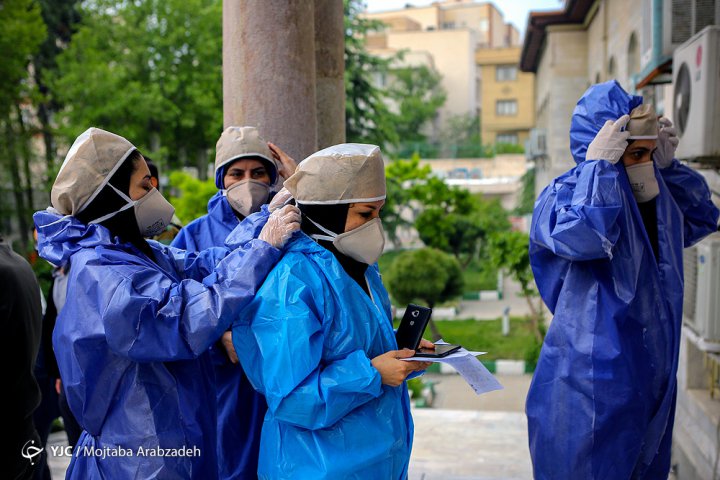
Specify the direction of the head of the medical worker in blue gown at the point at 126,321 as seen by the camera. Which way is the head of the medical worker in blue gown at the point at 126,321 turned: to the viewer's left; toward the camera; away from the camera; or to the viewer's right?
to the viewer's right

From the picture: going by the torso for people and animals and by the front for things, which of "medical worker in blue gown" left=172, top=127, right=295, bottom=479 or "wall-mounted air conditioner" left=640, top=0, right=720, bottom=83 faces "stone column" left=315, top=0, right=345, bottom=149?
the wall-mounted air conditioner

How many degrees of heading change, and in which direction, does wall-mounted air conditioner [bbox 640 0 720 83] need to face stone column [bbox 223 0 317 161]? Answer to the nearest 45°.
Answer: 0° — it already faces it

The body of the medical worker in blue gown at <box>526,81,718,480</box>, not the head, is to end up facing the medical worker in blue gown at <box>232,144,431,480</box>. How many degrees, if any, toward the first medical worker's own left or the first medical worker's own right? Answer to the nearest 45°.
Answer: approximately 90° to the first medical worker's own right

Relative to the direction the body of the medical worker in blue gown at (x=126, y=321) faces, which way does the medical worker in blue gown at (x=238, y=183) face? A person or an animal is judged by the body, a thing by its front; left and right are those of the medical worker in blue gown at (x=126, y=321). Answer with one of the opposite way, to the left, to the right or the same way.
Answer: to the right

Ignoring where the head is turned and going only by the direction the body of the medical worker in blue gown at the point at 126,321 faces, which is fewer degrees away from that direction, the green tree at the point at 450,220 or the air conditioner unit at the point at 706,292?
the air conditioner unit

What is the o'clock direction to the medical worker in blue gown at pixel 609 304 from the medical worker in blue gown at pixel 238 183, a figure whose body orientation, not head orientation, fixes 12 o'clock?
the medical worker in blue gown at pixel 609 304 is roughly at 10 o'clock from the medical worker in blue gown at pixel 238 183.

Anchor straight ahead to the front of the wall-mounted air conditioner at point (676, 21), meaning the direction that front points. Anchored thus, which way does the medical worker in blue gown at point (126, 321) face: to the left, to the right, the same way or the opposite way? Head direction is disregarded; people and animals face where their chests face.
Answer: the opposite way

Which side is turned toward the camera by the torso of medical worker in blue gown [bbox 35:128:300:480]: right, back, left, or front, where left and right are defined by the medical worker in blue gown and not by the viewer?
right

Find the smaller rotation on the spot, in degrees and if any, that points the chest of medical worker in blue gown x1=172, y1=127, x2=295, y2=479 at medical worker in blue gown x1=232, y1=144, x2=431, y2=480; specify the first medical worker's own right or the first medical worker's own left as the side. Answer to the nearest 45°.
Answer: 0° — they already face them

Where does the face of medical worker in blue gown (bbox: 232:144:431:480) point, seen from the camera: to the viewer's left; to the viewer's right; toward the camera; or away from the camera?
to the viewer's right

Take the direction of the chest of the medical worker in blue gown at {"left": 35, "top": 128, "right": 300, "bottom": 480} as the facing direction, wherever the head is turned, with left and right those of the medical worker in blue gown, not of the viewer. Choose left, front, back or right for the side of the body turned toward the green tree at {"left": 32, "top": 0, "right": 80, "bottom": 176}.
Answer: left
